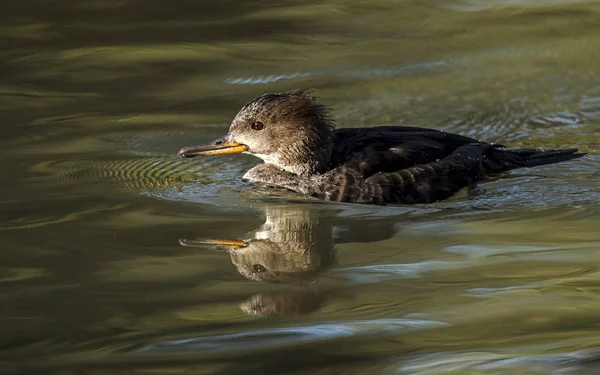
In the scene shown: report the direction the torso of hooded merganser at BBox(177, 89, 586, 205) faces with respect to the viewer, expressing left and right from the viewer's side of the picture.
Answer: facing to the left of the viewer
